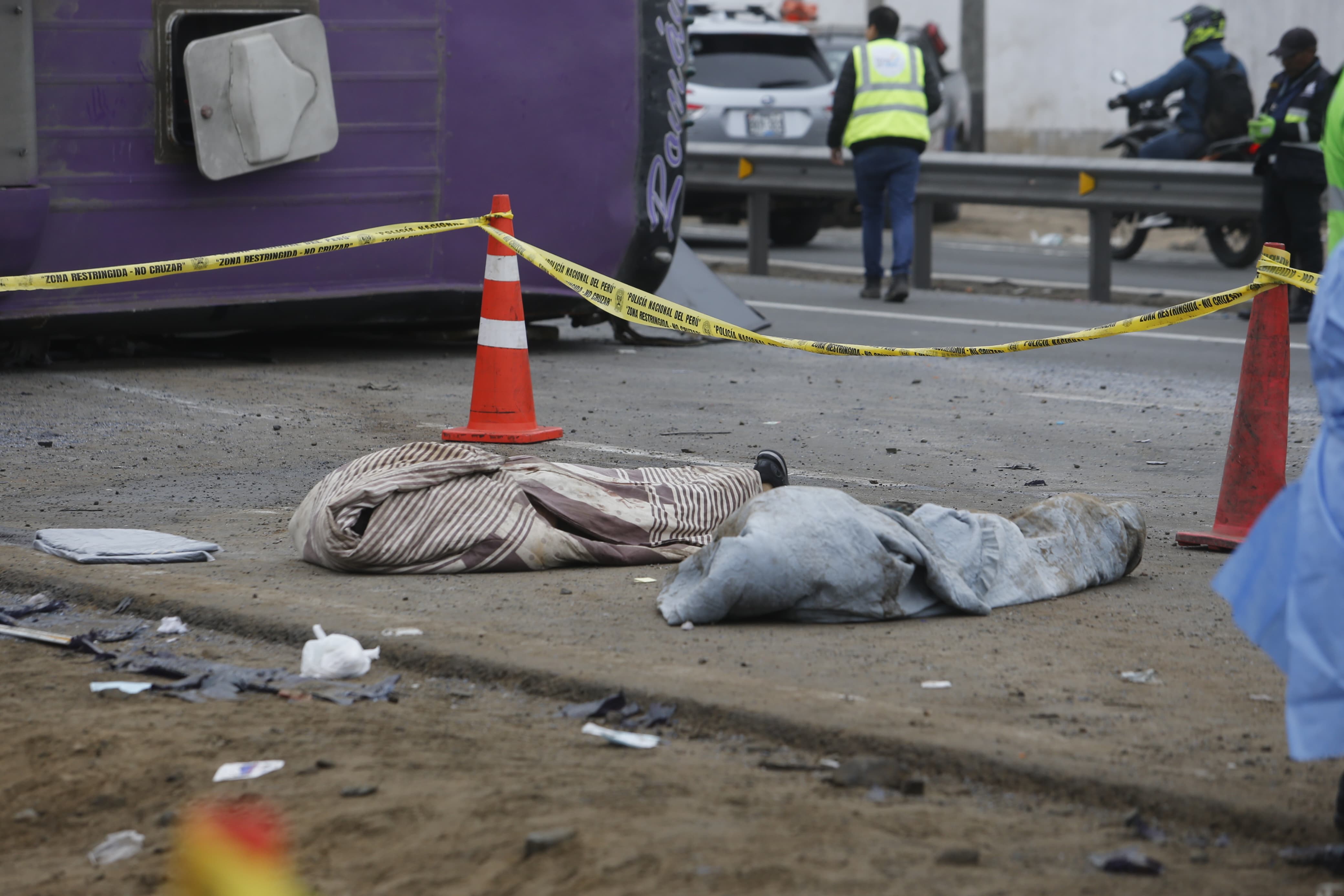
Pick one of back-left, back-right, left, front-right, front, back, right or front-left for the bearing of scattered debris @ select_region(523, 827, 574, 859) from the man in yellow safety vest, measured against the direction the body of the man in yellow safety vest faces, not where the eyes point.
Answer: back

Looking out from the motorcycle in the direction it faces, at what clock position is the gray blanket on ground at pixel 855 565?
The gray blanket on ground is roughly at 9 o'clock from the motorcycle.

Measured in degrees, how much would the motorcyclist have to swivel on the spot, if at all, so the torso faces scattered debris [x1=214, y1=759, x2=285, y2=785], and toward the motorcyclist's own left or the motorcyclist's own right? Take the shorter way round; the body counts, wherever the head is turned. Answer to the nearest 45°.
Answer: approximately 90° to the motorcyclist's own left

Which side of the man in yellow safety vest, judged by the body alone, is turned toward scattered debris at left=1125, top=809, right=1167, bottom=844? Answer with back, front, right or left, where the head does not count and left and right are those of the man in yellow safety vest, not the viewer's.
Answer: back

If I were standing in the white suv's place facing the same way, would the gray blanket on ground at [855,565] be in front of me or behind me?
behind

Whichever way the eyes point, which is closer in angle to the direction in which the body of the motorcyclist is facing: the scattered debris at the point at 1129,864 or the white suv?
the white suv

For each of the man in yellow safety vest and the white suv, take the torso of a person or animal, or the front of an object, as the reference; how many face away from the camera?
2

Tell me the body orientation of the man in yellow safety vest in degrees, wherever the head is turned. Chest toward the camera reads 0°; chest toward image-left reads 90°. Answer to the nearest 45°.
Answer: approximately 180°

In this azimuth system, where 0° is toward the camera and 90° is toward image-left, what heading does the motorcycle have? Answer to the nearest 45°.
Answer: approximately 90°

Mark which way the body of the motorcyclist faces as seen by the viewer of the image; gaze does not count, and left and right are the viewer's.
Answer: facing to the left of the viewer

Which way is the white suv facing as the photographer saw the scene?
facing away from the viewer

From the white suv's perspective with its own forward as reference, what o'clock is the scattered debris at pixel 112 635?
The scattered debris is roughly at 6 o'clock from the white suv.
